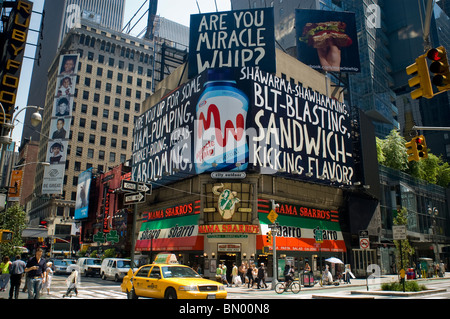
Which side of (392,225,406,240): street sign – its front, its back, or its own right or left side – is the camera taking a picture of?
front

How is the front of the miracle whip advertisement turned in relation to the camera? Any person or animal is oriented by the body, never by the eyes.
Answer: facing the viewer

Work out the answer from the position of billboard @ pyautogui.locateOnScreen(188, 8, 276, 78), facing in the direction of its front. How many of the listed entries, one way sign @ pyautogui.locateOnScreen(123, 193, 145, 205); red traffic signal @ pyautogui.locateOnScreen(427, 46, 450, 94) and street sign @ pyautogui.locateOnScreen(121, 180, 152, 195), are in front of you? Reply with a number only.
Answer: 3

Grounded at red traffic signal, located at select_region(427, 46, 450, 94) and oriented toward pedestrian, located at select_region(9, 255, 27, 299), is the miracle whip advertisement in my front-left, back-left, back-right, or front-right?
front-right

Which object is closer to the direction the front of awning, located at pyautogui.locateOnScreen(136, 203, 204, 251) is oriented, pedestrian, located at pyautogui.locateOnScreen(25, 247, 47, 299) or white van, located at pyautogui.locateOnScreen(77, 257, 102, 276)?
the pedestrian

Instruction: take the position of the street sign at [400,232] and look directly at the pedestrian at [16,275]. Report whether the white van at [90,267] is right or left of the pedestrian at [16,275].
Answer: right

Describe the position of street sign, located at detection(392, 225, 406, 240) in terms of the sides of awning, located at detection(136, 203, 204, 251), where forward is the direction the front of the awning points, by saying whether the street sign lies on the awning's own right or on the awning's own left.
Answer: on the awning's own left

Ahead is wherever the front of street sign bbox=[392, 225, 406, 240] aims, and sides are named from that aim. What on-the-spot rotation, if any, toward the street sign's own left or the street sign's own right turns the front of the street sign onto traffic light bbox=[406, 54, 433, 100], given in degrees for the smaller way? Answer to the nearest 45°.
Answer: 0° — it already faces it
